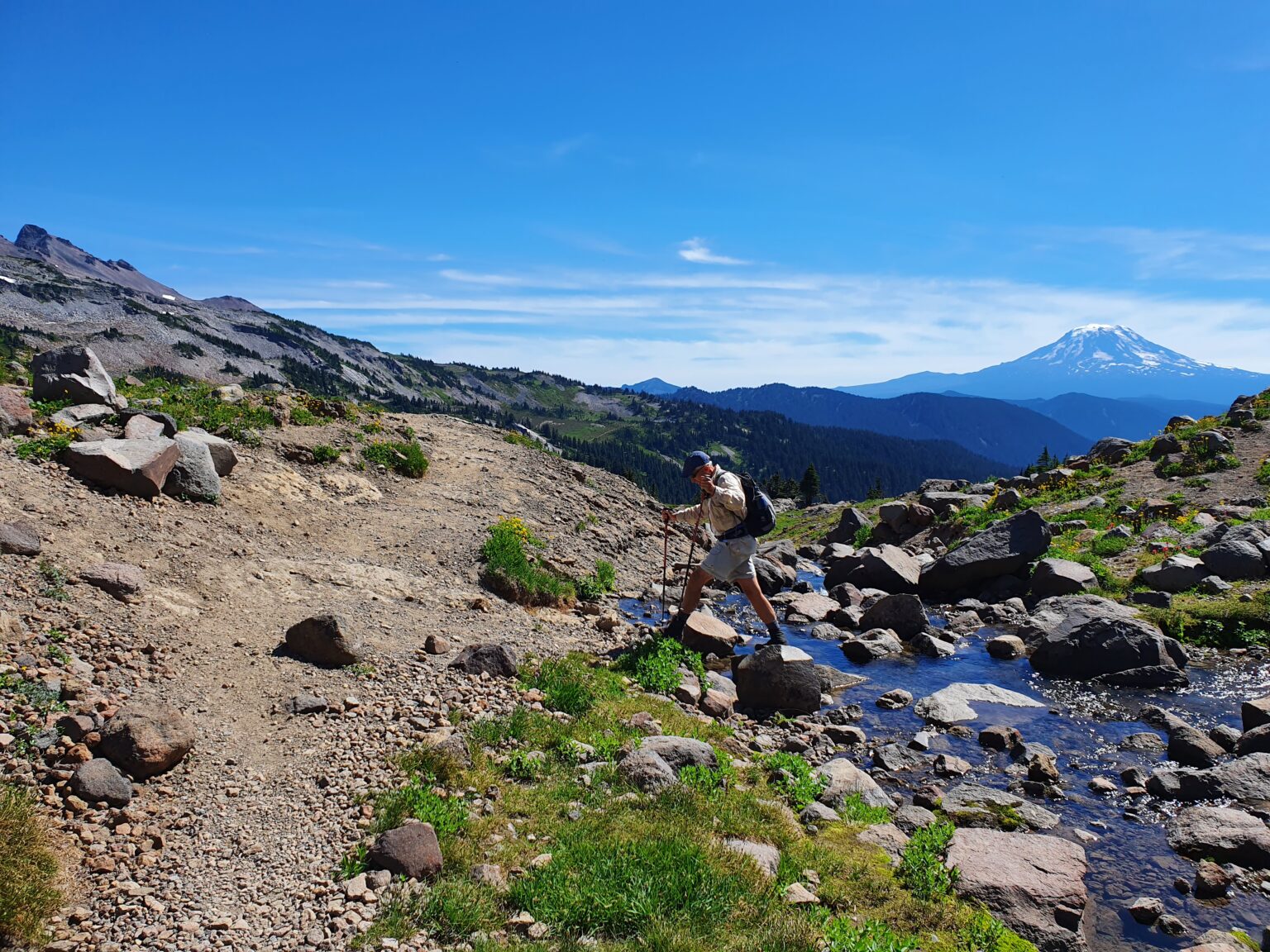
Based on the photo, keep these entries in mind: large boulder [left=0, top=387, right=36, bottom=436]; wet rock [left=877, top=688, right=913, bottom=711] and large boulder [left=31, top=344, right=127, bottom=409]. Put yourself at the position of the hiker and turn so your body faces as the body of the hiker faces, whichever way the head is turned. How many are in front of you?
2

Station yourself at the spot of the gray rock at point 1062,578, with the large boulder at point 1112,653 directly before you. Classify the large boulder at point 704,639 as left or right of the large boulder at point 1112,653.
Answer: right

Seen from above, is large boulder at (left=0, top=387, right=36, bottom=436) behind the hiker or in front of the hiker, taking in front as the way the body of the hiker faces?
in front

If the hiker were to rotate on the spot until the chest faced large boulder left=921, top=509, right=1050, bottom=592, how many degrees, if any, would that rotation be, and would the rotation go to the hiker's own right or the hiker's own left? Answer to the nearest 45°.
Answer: approximately 135° to the hiker's own right

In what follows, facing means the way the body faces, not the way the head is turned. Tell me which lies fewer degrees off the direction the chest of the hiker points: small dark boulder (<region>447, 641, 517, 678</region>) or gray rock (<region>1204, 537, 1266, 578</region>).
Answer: the small dark boulder

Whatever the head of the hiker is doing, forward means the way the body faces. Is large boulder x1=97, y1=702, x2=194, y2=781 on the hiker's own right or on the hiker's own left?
on the hiker's own left

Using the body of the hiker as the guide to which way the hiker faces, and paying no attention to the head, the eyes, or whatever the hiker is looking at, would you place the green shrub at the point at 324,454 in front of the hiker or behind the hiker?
in front

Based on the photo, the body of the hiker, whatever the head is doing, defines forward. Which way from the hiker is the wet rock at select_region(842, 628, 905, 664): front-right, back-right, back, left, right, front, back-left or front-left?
back-right

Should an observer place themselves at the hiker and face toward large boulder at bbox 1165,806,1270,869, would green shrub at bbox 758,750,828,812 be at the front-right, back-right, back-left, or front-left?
front-right

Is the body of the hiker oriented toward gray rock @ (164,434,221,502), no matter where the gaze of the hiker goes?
yes

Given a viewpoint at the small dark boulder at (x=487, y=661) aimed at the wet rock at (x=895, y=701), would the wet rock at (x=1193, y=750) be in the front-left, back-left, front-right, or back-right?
front-right

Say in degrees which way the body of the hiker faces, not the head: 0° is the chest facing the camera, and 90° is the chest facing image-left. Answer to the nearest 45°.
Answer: approximately 90°

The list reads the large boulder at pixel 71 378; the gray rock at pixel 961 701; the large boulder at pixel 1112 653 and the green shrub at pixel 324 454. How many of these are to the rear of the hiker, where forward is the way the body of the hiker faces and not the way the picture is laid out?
2
